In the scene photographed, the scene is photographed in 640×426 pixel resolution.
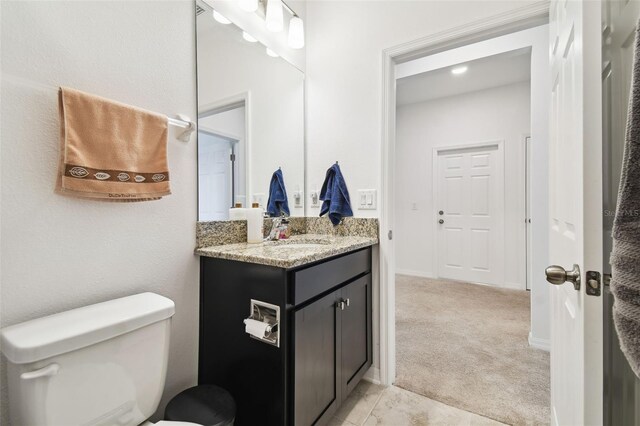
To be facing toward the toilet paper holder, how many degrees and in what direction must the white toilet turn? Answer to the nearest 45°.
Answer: approximately 45° to its left

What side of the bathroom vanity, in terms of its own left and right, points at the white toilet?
right

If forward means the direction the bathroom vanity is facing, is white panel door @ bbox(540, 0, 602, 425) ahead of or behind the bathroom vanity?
ahead

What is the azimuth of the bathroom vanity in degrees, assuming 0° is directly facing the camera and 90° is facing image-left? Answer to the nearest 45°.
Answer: approximately 315°

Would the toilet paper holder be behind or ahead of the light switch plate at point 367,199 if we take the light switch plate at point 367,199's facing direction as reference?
ahead

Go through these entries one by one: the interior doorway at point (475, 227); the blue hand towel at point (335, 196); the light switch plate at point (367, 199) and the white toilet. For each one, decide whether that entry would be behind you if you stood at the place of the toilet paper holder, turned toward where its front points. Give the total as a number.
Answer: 3

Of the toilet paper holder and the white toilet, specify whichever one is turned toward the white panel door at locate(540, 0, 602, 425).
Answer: the white toilet

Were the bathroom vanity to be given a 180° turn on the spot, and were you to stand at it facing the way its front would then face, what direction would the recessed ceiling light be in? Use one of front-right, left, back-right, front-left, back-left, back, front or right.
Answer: right

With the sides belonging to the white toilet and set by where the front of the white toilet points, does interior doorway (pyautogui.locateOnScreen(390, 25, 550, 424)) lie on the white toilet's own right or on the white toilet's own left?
on the white toilet's own left
